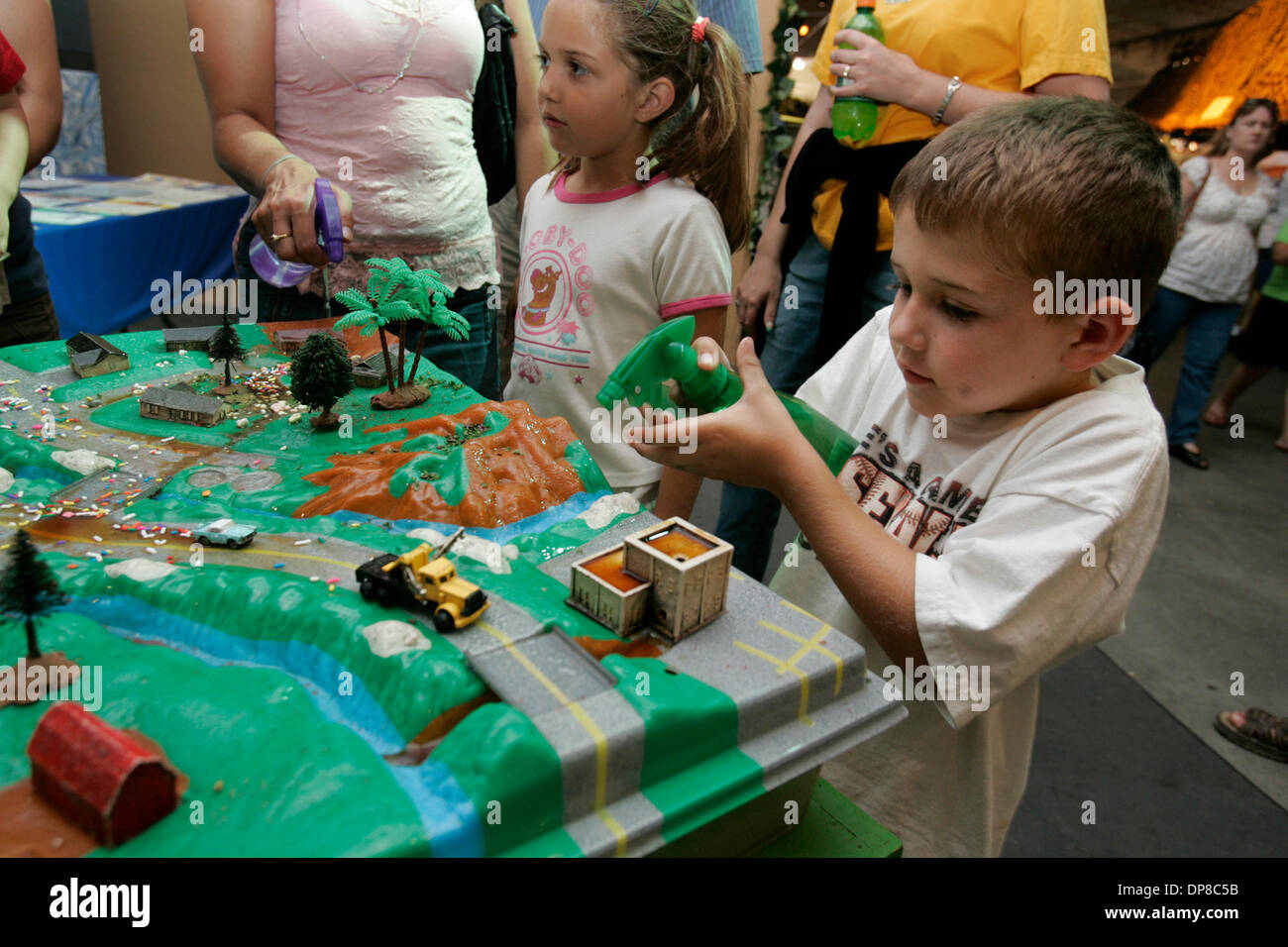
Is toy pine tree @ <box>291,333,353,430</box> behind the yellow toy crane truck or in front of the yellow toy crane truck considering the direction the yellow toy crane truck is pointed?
behind

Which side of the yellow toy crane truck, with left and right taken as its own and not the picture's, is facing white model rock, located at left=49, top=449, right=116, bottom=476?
back

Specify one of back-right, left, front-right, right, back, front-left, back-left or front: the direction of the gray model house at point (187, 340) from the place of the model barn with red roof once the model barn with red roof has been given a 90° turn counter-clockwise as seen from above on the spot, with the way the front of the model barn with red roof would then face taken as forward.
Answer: front-left

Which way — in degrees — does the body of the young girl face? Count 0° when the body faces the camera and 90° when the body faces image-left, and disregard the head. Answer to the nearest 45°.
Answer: approximately 45°

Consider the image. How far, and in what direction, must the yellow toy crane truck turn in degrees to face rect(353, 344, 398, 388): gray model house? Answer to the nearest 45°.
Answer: approximately 135° to its left

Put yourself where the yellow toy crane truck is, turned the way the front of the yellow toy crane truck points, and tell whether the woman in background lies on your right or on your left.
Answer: on your left

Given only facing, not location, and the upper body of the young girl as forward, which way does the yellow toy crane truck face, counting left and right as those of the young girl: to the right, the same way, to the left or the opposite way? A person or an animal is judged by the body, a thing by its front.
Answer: to the left

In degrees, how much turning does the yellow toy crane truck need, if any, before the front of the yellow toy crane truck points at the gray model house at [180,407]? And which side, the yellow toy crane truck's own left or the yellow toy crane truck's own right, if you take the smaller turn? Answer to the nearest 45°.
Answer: approximately 180°

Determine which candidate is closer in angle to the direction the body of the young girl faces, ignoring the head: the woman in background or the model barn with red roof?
the model barn with red roof
